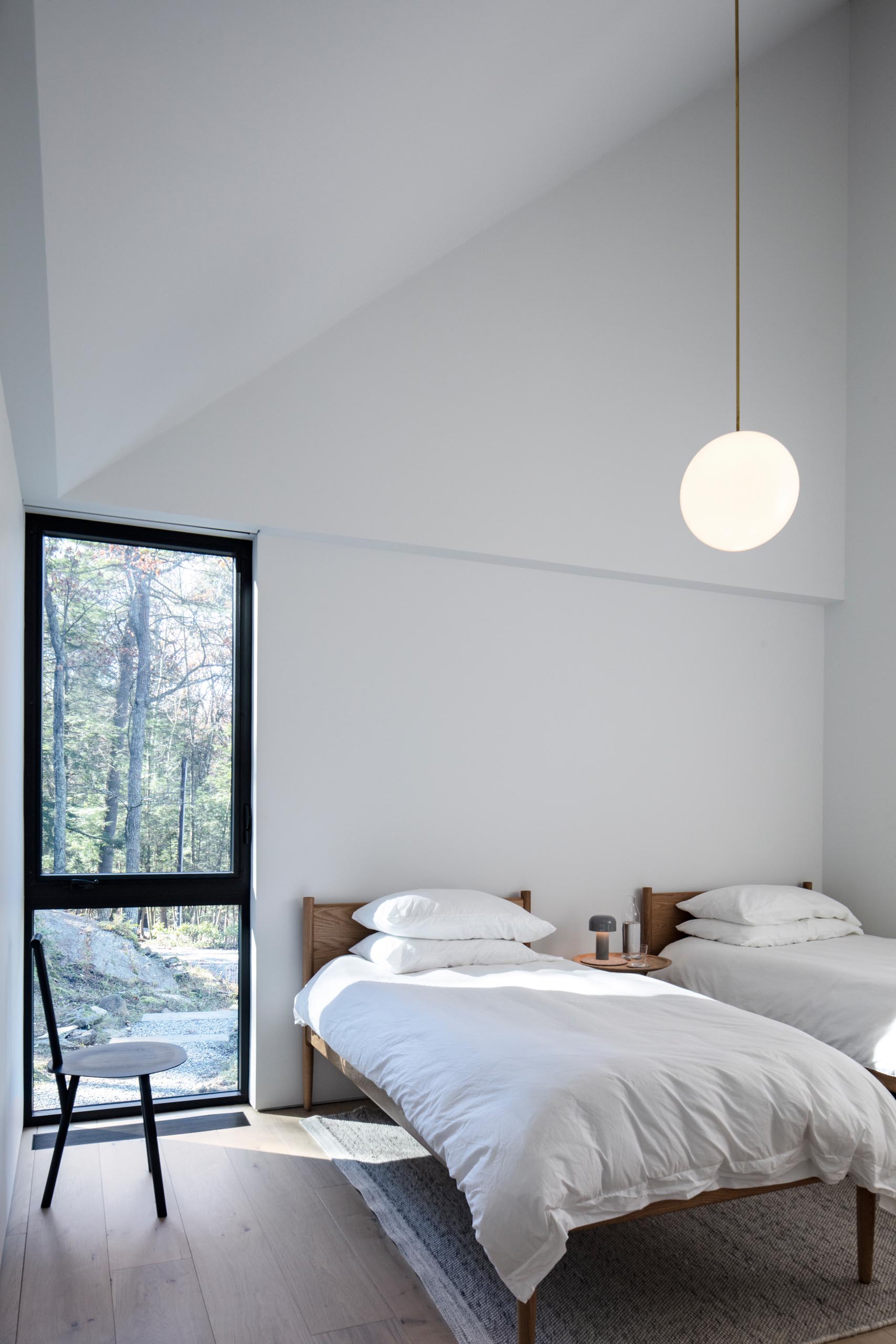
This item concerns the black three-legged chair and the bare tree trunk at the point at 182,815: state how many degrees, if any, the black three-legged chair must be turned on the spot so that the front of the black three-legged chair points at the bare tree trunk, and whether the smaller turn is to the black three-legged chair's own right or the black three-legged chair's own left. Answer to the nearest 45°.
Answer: approximately 90° to the black three-legged chair's own left

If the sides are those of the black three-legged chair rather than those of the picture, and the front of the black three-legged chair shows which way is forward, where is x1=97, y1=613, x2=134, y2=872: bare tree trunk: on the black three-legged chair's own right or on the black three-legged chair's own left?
on the black three-legged chair's own left

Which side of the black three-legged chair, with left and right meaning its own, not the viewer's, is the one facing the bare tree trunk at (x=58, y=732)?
left

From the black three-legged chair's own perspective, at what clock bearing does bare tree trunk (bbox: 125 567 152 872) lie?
The bare tree trunk is roughly at 9 o'clock from the black three-legged chair.

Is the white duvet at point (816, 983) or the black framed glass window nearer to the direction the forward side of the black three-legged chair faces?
the white duvet

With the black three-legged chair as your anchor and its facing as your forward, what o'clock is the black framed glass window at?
The black framed glass window is roughly at 9 o'clock from the black three-legged chair.

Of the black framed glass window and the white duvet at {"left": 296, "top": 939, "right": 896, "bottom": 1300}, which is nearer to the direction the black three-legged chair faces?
the white duvet

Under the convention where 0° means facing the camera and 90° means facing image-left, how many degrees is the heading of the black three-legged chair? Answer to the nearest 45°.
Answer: approximately 270°
